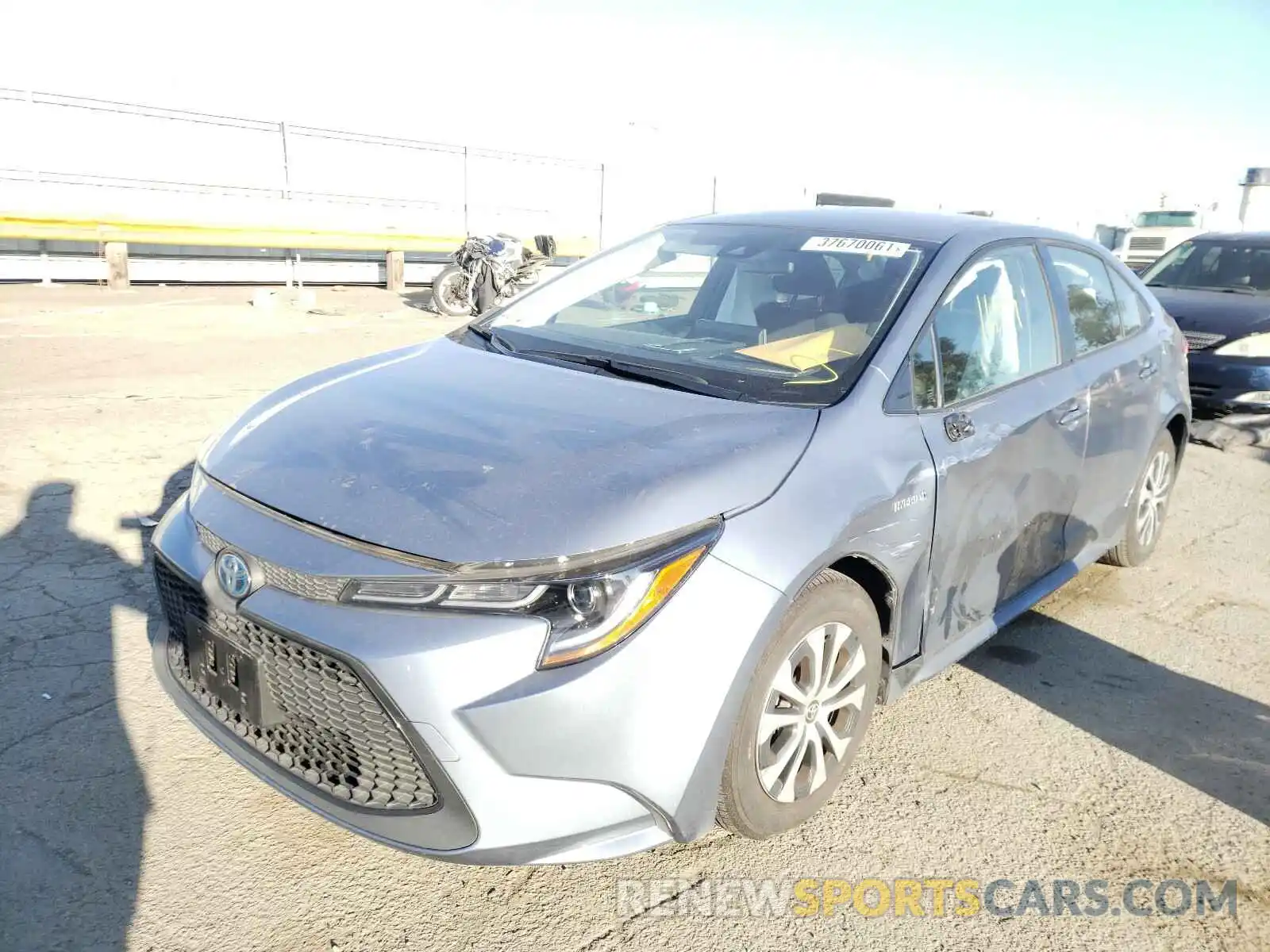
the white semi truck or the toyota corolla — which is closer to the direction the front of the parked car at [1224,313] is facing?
the toyota corolla

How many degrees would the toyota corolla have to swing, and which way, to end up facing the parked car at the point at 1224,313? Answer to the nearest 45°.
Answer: approximately 180°

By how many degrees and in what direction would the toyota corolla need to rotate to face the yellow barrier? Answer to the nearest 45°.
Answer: approximately 90° to its right

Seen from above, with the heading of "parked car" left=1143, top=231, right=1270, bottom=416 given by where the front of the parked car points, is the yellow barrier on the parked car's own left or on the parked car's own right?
on the parked car's own right

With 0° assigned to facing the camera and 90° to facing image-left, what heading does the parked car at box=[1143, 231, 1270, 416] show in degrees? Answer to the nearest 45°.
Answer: approximately 45°

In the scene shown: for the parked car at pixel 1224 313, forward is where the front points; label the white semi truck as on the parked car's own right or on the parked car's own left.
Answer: on the parked car's own right

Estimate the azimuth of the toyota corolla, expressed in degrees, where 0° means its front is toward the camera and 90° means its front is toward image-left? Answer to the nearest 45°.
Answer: approximately 45°
